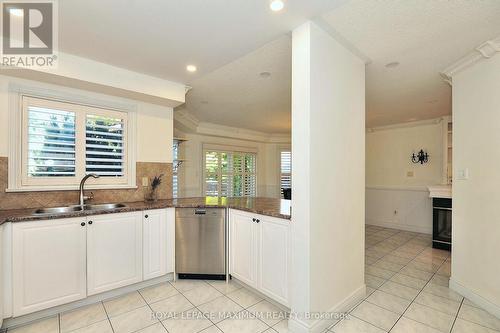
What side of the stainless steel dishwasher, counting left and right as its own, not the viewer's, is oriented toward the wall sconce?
left

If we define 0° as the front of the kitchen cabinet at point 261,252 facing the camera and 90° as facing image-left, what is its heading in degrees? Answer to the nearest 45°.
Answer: approximately 45°

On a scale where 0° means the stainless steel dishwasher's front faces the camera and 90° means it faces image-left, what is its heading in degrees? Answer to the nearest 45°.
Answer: approximately 0°
